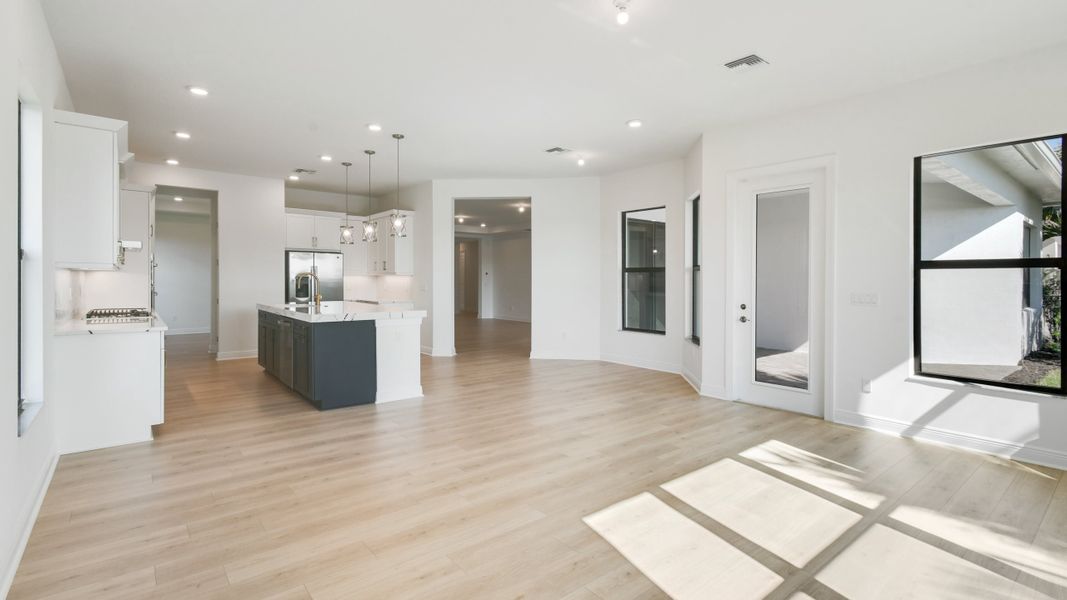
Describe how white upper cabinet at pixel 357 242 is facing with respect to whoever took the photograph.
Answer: facing the viewer

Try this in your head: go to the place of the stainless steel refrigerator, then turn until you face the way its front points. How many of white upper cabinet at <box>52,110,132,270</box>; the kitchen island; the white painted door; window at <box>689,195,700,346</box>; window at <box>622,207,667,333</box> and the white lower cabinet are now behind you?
0

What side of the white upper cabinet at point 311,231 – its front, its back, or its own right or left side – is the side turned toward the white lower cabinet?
front

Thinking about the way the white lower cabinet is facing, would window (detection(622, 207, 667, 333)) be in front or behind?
in front

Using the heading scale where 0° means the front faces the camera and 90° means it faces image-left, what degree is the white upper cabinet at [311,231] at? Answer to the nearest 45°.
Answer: approximately 0°

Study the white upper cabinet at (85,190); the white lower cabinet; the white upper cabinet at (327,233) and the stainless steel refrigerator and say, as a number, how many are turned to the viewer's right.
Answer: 2

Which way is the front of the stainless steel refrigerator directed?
toward the camera

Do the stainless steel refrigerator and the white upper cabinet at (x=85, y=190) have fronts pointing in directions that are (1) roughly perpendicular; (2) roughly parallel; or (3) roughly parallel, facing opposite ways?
roughly perpendicular

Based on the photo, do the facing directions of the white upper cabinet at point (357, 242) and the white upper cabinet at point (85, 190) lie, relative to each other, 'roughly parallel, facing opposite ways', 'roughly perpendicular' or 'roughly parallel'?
roughly perpendicular

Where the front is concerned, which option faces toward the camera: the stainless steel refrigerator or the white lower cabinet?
the stainless steel refrigerator

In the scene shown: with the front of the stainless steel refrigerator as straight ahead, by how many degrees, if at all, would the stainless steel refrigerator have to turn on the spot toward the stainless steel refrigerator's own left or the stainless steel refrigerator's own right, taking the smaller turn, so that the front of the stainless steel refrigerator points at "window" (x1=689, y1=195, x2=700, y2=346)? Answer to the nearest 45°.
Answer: approximately 45° to the stainless steel refrigerator's own left

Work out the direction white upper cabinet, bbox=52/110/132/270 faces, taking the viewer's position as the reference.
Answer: facing to the right of the viewer

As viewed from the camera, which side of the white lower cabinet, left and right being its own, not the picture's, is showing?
right

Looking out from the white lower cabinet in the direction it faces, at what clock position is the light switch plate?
The light switch plate is roughly at 1 o'clock from the white lower cabinet.

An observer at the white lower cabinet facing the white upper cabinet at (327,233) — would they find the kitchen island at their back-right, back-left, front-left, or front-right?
front-right

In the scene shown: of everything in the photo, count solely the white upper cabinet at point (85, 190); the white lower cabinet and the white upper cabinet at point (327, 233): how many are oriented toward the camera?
1

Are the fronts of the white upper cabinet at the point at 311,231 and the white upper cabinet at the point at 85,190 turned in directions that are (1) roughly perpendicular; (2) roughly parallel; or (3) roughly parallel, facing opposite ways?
roughly perpendicular

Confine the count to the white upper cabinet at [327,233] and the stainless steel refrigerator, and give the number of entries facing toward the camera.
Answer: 2

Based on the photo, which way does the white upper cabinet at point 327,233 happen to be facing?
toward the camera

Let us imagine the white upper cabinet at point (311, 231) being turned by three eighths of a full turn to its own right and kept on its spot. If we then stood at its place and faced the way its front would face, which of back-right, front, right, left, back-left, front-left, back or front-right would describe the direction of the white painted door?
back
